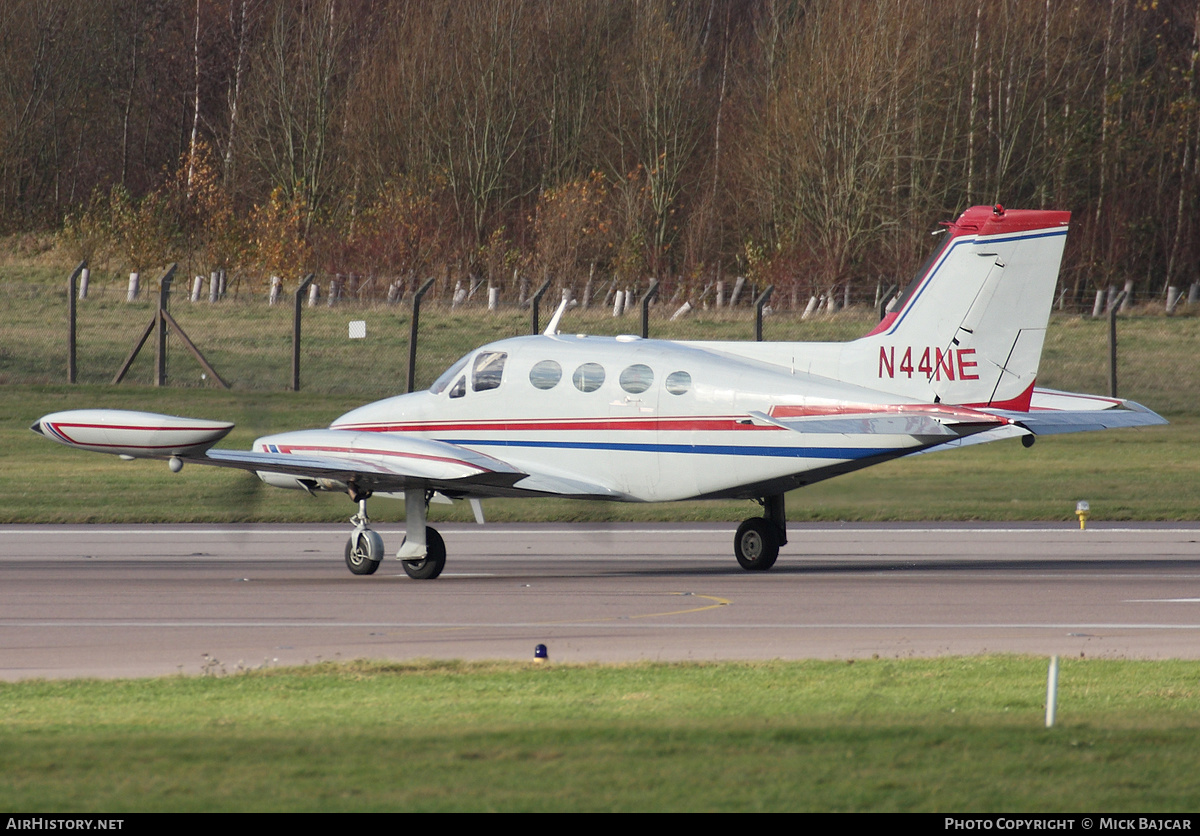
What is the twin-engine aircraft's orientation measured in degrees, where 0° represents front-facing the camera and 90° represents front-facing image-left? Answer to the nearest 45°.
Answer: approximately 135°

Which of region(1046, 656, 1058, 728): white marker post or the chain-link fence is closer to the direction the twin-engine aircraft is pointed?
the chain-link fence

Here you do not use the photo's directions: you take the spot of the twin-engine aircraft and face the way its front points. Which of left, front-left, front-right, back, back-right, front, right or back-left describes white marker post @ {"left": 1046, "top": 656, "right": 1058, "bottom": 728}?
back-left

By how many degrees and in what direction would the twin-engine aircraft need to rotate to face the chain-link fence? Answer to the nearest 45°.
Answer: approximately 45° to its right
